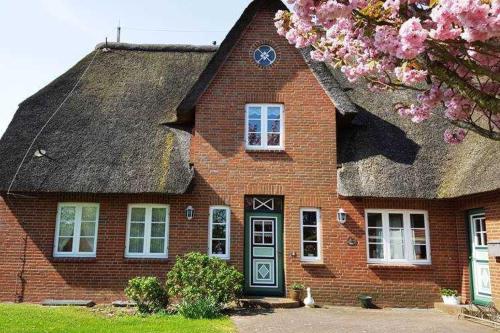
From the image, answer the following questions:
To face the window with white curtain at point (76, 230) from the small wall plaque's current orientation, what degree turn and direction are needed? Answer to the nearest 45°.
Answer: approximately 90° to its right

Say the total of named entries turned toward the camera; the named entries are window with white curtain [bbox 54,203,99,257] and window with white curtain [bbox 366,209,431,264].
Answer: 2

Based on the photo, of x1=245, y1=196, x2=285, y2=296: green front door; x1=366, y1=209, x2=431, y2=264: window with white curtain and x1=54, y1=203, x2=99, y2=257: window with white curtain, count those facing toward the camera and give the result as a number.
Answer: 3

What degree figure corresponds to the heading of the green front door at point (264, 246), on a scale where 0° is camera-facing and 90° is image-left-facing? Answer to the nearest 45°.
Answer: approximately 0°

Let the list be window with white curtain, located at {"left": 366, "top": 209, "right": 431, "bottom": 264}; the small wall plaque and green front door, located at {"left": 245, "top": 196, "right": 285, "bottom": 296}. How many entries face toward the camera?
3

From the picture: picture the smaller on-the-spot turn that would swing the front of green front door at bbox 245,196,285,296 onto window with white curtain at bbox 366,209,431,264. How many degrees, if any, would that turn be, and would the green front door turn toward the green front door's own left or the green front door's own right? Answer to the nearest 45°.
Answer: approximately 90° to the green front door's own left

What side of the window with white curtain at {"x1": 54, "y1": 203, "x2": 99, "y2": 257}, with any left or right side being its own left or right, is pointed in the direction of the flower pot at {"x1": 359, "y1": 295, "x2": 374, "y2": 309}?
left

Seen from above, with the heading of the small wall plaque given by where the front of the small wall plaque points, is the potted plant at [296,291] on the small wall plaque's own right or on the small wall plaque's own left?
on the small wall plaque's own right
